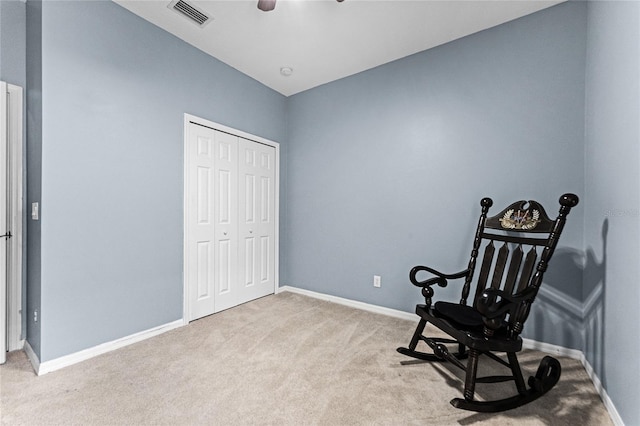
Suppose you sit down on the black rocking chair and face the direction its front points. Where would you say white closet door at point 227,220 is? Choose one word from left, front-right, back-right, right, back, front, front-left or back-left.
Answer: front-right

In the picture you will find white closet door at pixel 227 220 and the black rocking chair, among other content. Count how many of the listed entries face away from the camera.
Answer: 0

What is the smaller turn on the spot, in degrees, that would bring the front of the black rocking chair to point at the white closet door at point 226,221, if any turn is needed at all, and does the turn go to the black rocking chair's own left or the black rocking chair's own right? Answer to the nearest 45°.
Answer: approximately 45° to the black rocking chair's own right

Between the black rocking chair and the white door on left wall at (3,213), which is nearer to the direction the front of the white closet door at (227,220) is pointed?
the black rocking chair

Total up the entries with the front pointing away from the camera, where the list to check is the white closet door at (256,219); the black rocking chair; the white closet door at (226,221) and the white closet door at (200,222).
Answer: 0

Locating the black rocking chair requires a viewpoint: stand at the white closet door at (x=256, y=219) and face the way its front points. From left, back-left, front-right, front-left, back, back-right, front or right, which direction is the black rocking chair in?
front

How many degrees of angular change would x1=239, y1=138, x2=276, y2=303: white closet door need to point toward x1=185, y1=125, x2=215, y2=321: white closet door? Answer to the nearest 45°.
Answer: approximately 90° to its right

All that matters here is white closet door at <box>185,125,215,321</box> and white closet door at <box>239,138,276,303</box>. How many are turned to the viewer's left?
0

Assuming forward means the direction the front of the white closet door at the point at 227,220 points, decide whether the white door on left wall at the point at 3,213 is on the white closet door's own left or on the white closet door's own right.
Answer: on the white closet door's own right

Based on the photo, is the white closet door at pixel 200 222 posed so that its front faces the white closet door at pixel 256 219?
no

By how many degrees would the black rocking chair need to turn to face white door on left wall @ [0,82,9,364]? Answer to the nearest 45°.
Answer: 0° — it already faces it

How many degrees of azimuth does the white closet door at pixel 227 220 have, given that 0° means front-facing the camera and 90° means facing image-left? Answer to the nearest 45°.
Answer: approximately 315°

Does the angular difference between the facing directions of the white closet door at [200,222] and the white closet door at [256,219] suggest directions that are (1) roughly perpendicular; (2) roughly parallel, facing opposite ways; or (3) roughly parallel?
roughly parallel

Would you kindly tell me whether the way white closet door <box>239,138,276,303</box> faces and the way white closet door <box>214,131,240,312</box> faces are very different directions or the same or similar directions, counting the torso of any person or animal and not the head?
same or similar directions

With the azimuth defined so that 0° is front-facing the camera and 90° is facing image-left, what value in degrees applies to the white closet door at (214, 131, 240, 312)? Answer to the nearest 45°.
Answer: approximately 315°

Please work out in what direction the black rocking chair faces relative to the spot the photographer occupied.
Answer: facing the viewer and to the left of the viewer

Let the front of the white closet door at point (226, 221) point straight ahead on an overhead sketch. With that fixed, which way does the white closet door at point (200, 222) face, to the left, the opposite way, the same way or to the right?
the same way

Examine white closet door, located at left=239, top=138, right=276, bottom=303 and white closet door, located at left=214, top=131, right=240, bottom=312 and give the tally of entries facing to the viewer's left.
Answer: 0

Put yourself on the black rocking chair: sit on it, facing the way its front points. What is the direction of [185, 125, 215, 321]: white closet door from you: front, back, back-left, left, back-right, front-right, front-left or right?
front-right
